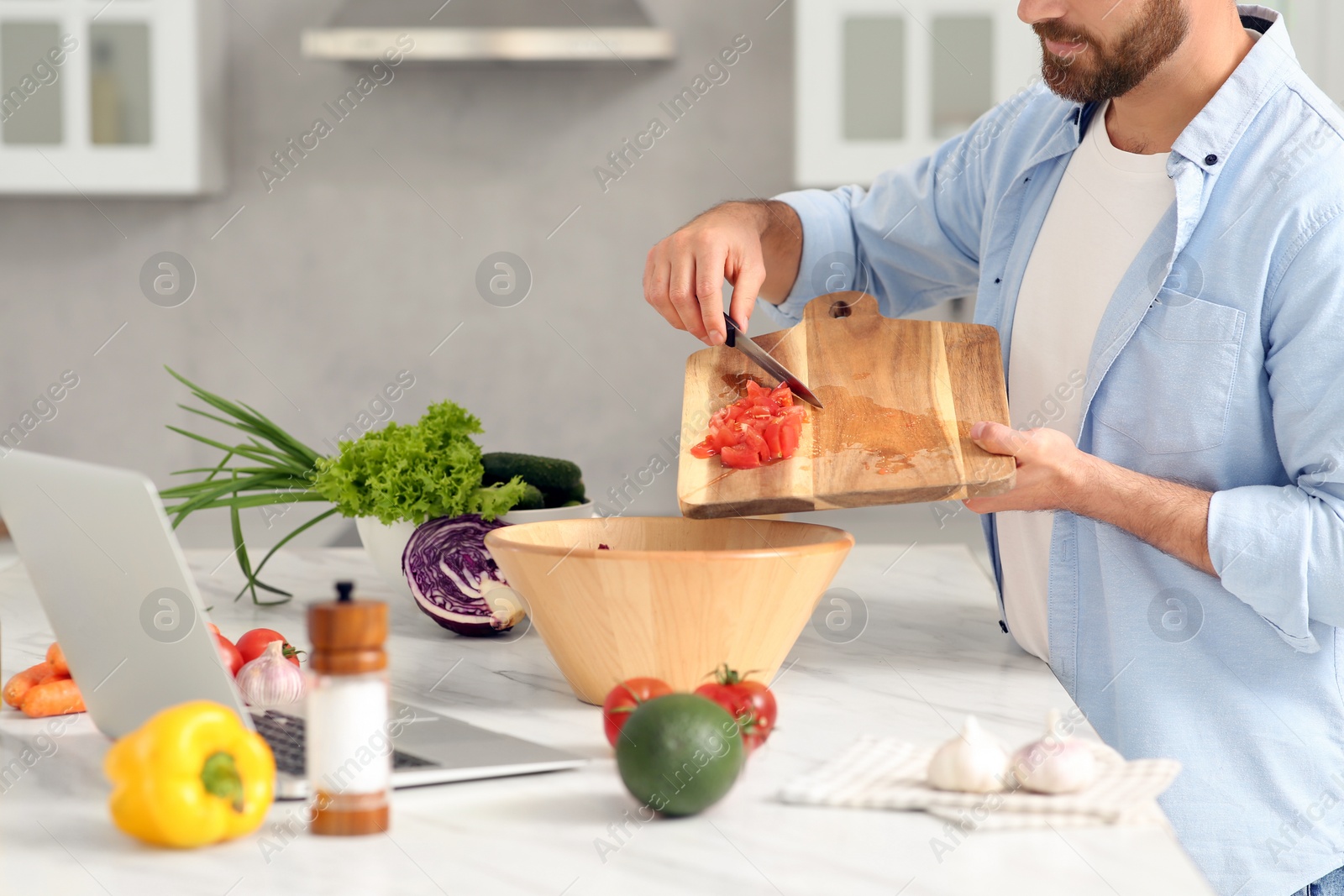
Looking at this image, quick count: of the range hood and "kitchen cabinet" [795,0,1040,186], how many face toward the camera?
2

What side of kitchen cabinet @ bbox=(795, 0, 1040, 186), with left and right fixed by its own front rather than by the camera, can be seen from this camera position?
front

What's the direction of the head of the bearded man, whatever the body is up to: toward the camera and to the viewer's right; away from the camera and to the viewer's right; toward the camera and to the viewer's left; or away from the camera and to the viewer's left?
toward the camera and to the viewer's left

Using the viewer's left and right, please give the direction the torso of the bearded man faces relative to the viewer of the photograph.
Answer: facing the viewer and to the left of the viewer

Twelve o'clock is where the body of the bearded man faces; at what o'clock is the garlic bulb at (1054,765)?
The garlic bulb is roughly at 11 o'clock from the bearded man.

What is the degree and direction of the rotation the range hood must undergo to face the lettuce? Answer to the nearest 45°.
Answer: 0° — it already faces it

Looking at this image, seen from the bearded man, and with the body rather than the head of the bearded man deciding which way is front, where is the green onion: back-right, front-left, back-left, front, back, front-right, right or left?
front-right

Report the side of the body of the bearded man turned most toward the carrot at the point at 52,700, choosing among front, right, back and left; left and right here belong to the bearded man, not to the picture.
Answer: front

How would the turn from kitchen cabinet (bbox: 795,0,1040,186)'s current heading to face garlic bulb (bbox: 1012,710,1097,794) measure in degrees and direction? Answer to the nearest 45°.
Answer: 0° — it already faces it

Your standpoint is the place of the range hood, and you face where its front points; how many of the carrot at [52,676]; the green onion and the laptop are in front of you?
3

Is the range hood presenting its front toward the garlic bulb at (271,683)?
yes

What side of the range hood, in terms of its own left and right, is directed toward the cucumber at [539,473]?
front

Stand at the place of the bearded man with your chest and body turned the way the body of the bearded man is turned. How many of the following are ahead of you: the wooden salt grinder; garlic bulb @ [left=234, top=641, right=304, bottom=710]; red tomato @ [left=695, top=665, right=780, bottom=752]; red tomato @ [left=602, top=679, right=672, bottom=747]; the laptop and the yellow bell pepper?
6

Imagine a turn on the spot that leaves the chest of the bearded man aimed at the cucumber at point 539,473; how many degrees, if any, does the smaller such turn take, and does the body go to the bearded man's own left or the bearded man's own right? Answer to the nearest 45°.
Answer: approximately 45° to the bearded man's own right

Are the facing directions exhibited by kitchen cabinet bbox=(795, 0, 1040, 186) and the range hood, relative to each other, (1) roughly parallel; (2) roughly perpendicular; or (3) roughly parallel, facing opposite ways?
roughly parallel
